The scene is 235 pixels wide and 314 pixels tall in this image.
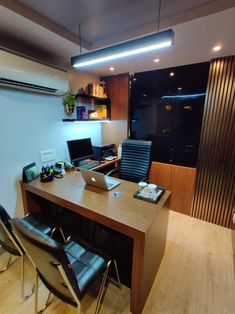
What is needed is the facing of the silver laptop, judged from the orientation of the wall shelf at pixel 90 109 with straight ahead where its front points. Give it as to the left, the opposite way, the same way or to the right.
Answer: to the left

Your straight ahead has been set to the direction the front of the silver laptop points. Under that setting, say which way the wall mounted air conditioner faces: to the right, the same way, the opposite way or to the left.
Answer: to the right

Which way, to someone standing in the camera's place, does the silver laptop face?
facing away from the viewer and to the right of the viewer

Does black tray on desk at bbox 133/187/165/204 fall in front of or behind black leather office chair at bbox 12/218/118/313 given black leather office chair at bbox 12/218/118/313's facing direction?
in front

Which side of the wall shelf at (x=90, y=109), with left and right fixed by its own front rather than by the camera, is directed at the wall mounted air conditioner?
right

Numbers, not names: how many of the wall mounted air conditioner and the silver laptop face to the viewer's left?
0

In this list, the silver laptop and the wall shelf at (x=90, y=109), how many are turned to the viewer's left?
0

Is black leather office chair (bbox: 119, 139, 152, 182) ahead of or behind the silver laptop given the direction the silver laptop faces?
ahead

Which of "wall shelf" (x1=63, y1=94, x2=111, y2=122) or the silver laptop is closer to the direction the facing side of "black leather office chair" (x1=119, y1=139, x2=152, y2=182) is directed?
the silver laptop

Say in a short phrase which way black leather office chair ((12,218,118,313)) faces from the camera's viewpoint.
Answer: facing away from the viewer and to the right of the viewer

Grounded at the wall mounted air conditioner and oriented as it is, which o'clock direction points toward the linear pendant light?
The linear pendant light is roughly at 12 o'clock from the wall mounted air conditioner.

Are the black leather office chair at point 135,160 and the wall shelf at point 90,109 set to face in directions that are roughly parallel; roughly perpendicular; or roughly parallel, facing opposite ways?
roughly perpendicular

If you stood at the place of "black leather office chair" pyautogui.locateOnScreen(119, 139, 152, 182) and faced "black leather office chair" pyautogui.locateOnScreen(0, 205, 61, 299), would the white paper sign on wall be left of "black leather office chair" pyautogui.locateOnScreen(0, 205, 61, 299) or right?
right

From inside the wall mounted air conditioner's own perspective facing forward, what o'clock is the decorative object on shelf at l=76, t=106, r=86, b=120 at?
The decorative object on shelf is roughly at 9 o'clock from the wall mounted air conditioner.

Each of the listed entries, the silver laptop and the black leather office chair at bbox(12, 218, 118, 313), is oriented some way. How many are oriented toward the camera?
0

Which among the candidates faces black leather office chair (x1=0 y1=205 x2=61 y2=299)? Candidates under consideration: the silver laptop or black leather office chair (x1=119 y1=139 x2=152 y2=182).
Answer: black leather office chair (x1=119 y1=139 x2=152 y2=182)

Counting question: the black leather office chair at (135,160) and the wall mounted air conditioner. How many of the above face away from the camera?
0
